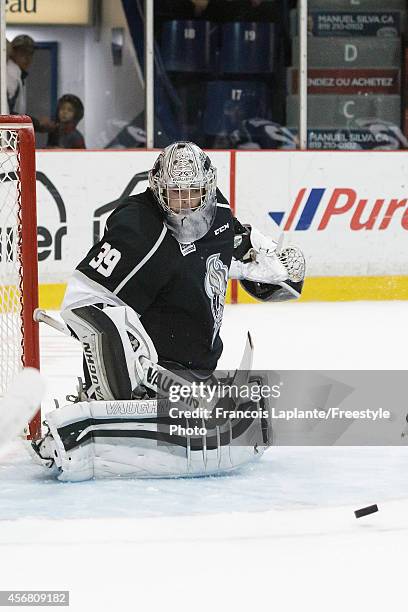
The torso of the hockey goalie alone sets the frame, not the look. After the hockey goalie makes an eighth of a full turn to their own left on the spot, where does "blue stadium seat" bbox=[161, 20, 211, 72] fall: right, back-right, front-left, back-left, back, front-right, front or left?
left

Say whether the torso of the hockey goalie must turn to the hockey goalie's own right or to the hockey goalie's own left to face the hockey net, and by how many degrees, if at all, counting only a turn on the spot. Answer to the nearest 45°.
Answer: approximately 180°

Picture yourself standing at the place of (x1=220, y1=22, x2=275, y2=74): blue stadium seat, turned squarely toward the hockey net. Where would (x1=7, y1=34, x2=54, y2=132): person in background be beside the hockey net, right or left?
right

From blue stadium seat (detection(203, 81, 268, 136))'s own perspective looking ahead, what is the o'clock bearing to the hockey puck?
The hockey puck is roughly at 12 o'clock from the blue stadium seat.

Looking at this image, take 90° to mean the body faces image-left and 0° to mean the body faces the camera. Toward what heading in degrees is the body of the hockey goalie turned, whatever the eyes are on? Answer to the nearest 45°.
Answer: approximately 315°

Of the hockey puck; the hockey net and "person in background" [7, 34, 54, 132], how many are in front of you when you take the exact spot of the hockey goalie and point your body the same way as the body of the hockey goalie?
1

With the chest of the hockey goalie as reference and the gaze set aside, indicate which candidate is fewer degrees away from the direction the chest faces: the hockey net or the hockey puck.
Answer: the hockey puck

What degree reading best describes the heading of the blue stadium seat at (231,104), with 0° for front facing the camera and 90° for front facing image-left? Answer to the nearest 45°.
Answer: approximately 0°
